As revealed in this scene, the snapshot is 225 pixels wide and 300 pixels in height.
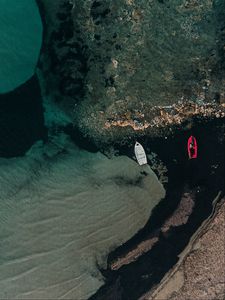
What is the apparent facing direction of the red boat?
away from the camera

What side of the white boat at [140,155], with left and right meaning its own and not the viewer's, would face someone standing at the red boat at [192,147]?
right

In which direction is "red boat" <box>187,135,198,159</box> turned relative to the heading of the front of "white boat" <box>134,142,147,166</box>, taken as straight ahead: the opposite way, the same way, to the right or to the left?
the same way

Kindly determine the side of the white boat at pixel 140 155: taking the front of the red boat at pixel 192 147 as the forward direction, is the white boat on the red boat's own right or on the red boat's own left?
on the red boat's own left

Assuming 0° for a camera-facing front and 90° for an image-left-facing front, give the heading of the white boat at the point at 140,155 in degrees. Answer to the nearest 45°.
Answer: approximately 180°

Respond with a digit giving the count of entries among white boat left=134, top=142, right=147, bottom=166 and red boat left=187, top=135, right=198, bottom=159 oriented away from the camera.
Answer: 2
